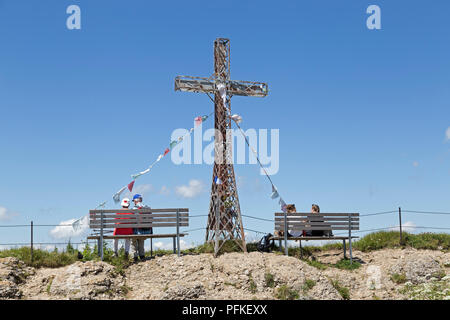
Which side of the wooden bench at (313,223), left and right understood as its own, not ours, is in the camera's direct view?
back

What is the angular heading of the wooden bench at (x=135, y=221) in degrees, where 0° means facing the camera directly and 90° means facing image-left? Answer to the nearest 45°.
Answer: approximately 180°

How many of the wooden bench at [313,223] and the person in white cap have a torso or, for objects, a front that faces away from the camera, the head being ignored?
2

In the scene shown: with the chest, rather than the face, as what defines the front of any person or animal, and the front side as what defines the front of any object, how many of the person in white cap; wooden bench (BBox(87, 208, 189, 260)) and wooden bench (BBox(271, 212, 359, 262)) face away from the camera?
3

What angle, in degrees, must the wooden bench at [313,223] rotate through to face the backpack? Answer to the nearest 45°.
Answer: approximately 90° to its left

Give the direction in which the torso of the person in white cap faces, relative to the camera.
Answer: away from the camera

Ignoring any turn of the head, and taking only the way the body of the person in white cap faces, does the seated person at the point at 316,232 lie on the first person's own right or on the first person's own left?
on the first person's own right

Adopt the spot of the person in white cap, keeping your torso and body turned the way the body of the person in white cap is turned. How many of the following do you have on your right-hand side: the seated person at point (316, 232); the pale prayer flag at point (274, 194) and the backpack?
3
